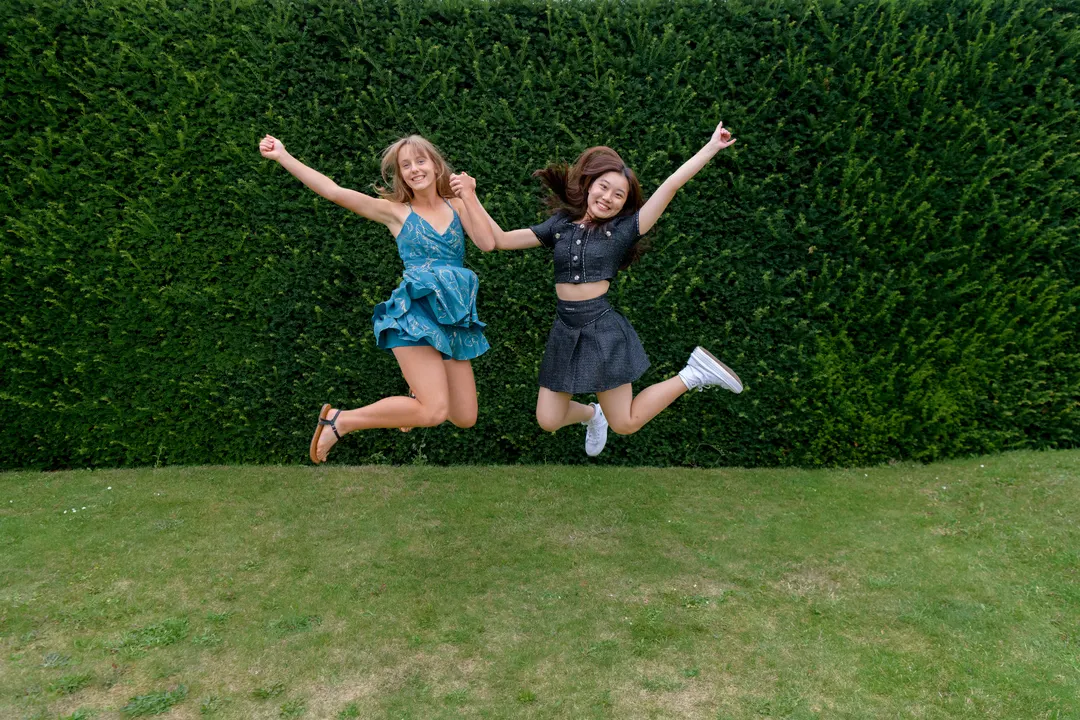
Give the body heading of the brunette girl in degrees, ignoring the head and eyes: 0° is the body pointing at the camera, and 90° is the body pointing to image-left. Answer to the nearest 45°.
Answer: approximately 0°
